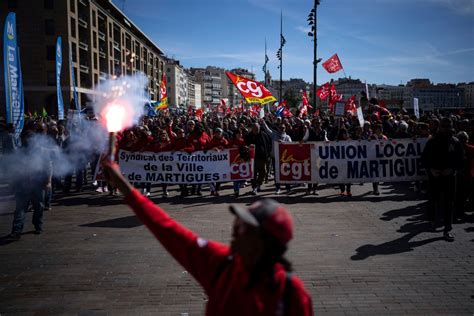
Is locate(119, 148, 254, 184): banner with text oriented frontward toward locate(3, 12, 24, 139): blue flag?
no

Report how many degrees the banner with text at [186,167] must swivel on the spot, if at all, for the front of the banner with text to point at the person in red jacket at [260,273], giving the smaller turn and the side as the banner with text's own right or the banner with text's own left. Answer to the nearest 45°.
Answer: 0° — it already faces them

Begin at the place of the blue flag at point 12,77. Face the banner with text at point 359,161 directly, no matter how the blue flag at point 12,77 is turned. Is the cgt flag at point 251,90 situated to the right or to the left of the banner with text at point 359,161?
left

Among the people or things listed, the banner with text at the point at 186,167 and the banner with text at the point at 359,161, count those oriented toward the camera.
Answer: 2

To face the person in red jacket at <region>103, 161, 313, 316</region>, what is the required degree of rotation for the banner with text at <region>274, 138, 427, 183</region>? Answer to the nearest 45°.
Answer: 0° — it already faces them

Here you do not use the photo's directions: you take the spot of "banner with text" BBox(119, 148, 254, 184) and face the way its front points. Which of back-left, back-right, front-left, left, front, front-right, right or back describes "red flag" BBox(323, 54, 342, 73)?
back-left

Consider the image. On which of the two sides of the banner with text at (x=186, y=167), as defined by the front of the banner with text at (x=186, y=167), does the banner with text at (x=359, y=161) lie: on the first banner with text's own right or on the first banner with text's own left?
on the first banner with text's own left

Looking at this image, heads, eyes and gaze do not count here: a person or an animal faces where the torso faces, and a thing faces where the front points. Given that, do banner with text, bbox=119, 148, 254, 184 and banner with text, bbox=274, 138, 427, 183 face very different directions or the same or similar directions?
same or similar directions

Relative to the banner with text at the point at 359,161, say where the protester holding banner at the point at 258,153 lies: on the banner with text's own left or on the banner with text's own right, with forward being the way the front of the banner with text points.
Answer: on the banner with text's own right

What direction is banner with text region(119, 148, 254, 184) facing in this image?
toward the camera

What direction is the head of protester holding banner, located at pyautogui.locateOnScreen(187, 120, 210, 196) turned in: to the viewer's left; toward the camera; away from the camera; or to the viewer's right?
toward the camera

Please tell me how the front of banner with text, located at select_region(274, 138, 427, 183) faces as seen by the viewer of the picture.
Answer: facing the viewer
